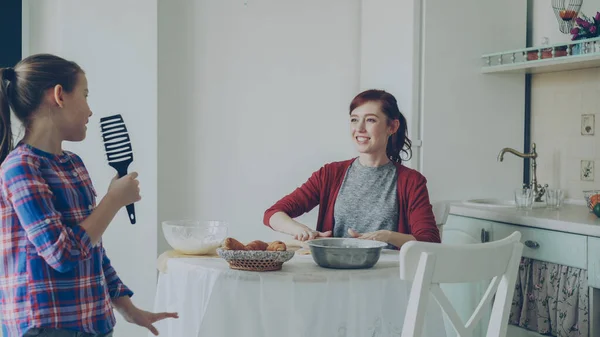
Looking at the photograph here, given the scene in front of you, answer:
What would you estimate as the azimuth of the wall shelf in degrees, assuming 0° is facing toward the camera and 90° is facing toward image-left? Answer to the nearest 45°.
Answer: approximately 45°

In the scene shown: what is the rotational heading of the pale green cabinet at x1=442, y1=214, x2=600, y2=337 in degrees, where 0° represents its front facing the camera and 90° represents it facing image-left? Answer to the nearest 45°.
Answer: approximately 45°

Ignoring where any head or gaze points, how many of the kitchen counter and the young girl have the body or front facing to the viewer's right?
1

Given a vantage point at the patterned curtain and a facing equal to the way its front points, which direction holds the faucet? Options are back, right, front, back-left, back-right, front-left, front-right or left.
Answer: back-right

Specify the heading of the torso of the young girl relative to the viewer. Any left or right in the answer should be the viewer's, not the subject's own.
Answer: facing to the right of the viewer

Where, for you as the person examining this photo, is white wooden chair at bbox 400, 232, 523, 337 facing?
facing away from the viewer and to the left of the viewer

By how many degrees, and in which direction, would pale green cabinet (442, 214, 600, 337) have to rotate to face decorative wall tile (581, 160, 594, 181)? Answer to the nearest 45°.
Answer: approximately 180°

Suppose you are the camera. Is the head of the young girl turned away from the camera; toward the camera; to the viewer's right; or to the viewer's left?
to the viewer's right

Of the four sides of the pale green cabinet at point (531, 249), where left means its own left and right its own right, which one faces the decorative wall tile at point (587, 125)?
back
